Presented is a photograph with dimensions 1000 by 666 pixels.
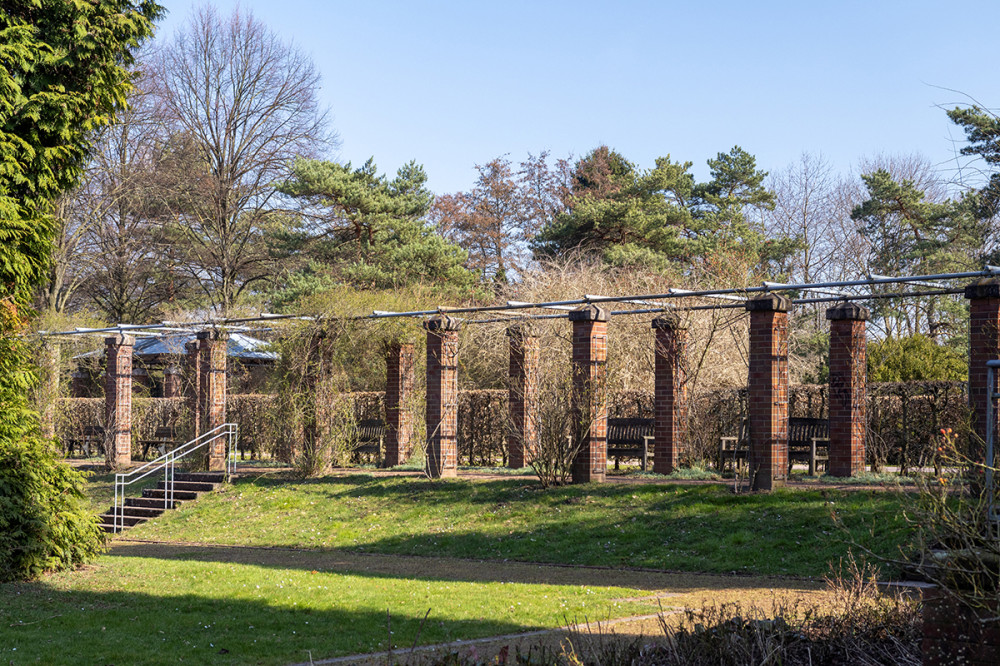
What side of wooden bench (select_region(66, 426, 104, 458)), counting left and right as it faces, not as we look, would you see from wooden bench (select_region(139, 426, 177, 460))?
left

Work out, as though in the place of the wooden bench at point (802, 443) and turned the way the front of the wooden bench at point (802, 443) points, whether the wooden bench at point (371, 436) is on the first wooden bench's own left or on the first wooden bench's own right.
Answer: on the first wooden bench's own right

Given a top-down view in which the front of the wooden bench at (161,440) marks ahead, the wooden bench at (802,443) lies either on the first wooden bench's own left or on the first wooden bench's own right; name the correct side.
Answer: on the first wooden bench's own left

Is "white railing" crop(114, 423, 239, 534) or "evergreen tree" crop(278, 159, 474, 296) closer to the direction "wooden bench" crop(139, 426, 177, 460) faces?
the white railing

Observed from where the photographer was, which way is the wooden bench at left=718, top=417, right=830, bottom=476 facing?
facing the viewer and to the left of the viewer

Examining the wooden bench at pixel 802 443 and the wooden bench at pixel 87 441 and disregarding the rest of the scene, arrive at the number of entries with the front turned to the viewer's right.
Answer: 0

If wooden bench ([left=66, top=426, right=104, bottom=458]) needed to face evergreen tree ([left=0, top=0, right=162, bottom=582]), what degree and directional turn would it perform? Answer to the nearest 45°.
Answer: approximately 45° to its left

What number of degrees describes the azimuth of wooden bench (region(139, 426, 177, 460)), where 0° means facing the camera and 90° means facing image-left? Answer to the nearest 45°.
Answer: approximately 45°

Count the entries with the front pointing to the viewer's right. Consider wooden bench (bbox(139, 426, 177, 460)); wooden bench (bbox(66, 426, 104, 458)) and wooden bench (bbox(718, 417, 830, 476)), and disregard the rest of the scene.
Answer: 0
